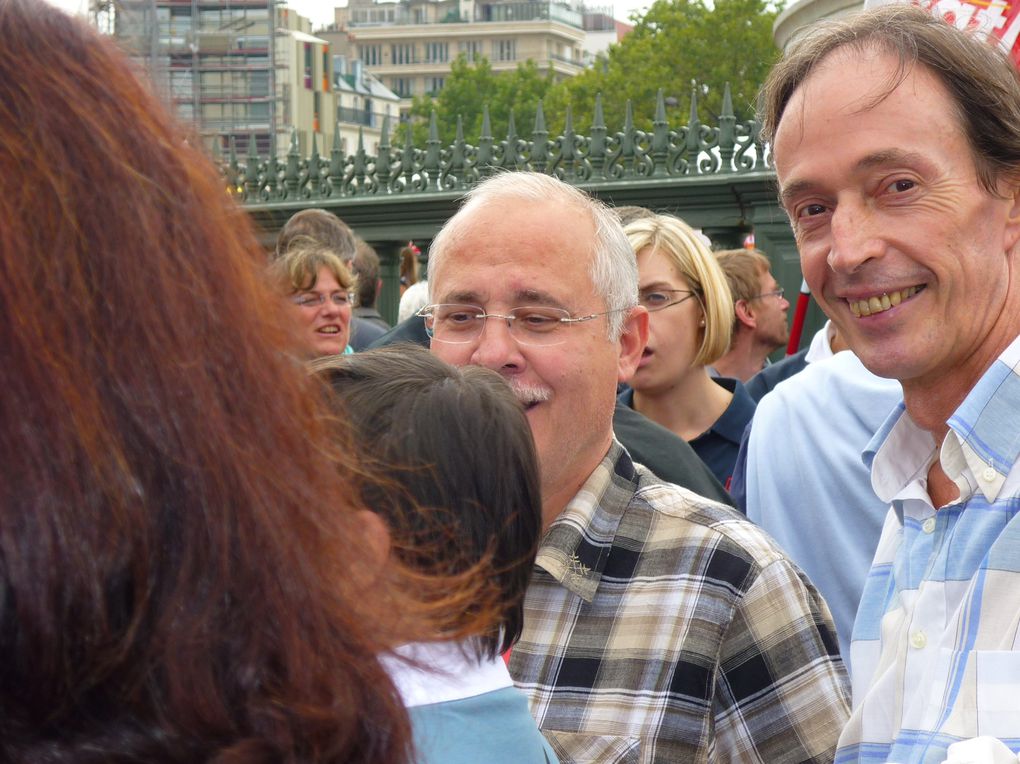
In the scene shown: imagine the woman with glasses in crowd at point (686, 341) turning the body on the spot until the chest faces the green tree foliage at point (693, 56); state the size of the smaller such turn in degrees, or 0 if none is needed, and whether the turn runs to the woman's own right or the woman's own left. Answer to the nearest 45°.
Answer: approximately 135° to the woman's own right

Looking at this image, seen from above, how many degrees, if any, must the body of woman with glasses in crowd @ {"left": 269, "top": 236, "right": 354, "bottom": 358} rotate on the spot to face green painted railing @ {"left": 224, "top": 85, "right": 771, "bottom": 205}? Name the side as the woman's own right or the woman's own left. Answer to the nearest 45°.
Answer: approximately 135° to the woman's own left
